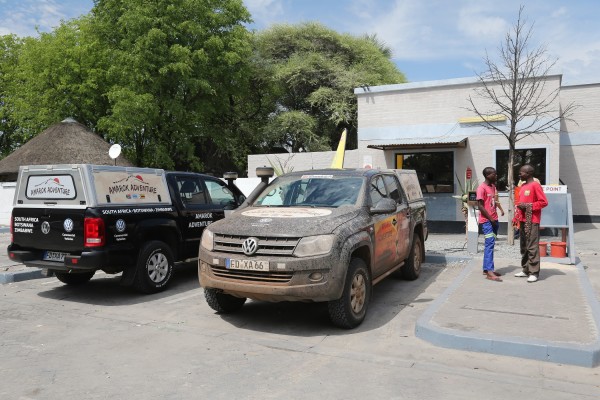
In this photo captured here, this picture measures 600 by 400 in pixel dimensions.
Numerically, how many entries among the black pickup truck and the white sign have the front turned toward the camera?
1

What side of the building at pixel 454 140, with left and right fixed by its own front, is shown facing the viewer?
front

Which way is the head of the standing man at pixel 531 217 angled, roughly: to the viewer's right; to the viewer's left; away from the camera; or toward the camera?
to the viewer's left

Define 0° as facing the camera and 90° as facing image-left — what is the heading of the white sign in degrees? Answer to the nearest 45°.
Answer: approximately 0°

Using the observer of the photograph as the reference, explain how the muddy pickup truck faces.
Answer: facing the viewer and to the left of the viewer

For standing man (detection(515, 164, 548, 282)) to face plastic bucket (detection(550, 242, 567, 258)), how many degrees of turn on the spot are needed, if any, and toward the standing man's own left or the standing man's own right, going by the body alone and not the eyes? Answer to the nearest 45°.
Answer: approximately 135° to the standing man's own right

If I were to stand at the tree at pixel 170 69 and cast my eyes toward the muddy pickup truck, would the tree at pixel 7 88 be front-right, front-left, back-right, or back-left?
back-right

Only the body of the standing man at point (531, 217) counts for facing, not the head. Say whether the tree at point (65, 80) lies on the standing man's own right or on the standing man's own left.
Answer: on the standing man's own right

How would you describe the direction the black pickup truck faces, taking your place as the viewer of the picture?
facing away from the viewer and to the right of the viewer

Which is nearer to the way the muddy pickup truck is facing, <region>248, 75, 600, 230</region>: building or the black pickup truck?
the black pickup truck
